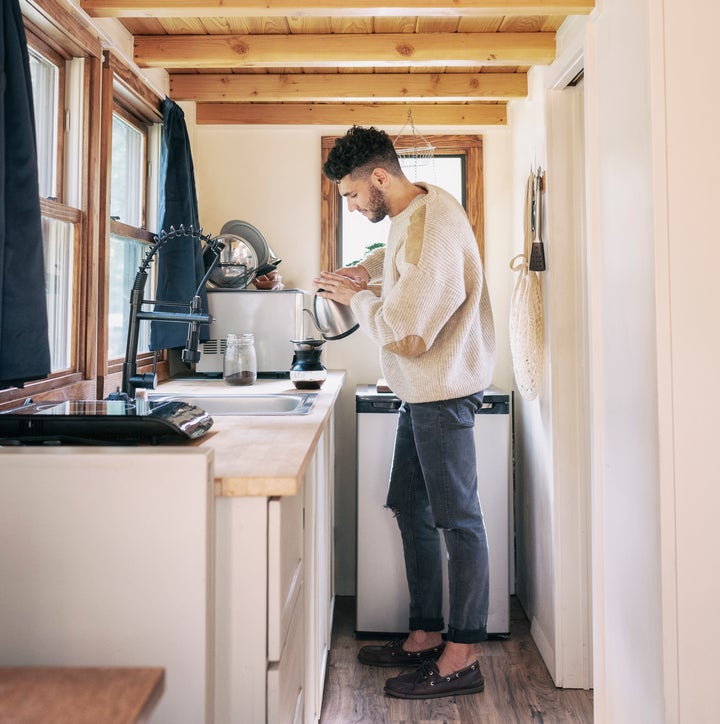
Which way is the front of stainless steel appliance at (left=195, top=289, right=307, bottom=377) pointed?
to the viewer's right

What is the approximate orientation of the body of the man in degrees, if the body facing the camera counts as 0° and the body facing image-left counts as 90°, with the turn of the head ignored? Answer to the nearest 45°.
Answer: approximately 90°

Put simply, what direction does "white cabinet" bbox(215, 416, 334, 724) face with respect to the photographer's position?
facing to the right of the viewer

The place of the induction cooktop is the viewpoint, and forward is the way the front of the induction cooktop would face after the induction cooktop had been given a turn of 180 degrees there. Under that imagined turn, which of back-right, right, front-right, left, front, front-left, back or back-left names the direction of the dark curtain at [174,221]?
right

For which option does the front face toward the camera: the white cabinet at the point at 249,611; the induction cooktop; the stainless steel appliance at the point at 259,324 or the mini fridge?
the mini fridge

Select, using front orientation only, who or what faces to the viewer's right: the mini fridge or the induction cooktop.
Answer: the induction cooktop

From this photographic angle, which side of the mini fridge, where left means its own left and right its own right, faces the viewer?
front

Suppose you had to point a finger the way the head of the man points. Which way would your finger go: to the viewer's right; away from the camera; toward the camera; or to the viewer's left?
to the viewer's left

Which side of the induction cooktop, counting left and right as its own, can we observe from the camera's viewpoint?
right
